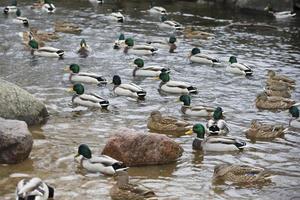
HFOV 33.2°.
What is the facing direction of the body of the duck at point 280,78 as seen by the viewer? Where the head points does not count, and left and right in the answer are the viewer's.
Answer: facing to the left of the viewer

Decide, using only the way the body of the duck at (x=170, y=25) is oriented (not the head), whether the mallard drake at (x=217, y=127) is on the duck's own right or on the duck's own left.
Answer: on the duck's own left

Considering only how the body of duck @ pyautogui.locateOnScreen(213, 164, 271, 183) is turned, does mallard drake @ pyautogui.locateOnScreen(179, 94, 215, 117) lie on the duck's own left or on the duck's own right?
on the duck's own right

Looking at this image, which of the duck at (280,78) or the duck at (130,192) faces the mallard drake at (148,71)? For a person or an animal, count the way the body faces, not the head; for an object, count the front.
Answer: the duck at (280,78)

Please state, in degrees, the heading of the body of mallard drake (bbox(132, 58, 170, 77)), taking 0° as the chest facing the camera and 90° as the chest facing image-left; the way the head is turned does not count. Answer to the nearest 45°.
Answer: approximately 90°

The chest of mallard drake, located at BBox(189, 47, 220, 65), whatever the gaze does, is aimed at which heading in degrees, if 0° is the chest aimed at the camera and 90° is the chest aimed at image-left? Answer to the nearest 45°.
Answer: approximately 90°

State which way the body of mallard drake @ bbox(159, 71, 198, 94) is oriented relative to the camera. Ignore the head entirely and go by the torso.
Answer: to the viewer's left

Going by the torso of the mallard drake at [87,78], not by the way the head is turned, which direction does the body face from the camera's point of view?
to the viewer's left

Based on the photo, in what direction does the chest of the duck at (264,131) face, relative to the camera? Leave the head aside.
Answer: to the viewer's left
